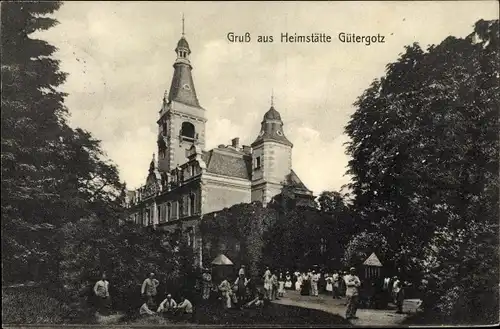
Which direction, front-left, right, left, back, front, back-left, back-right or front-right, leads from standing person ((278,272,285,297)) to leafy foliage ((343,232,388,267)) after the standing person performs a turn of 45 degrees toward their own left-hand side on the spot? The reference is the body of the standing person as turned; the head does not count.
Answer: front-left

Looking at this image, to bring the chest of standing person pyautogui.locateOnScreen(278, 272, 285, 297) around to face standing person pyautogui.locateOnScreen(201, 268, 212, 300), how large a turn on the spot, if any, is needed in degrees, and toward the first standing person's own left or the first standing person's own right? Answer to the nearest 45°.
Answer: approximately 90° to the first standing person's own right
